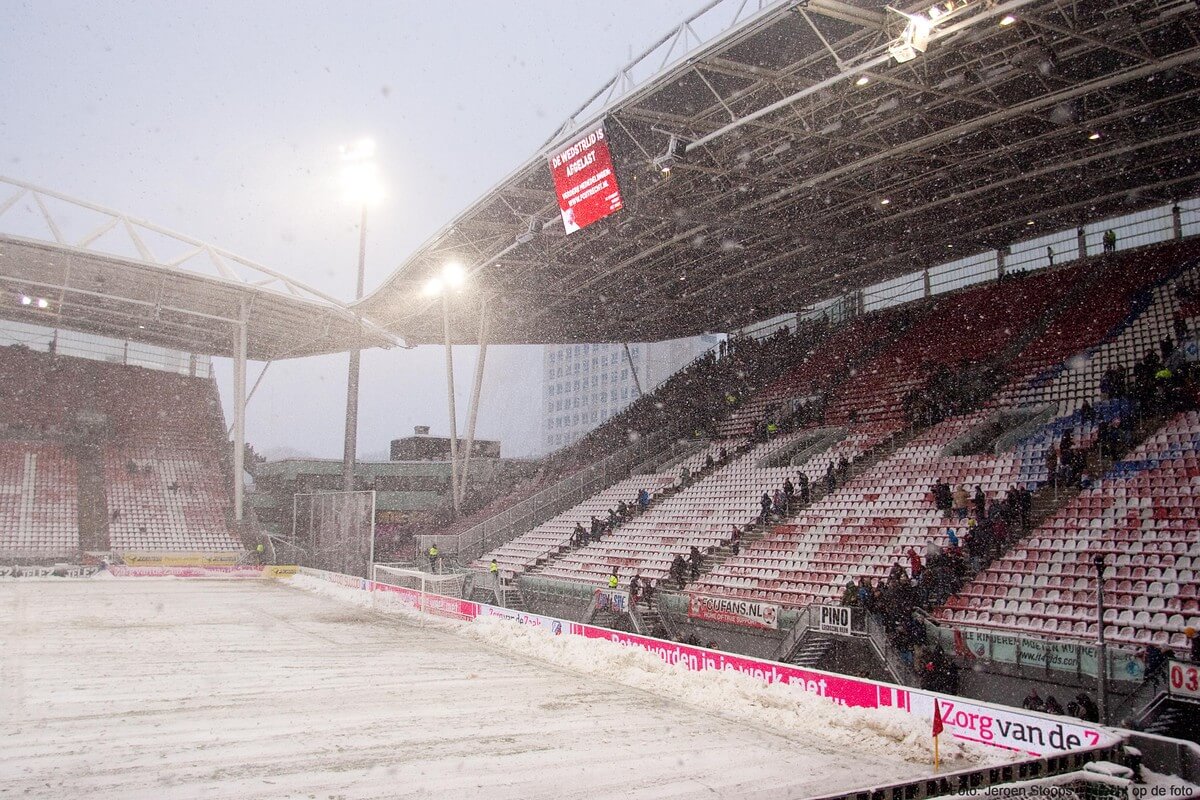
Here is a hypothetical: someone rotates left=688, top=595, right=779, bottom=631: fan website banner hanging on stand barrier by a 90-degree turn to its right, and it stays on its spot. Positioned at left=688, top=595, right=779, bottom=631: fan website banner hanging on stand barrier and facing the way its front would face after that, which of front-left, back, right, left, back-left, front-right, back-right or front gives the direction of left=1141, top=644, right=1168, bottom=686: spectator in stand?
back

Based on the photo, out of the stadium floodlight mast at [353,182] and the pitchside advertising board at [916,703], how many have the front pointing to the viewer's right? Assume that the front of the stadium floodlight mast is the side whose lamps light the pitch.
0

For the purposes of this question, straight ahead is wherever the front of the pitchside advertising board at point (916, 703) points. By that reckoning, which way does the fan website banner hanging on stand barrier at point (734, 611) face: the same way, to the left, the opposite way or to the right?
the same way

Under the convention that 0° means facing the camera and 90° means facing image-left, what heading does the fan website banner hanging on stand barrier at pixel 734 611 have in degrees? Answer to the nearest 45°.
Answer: approximately 45°

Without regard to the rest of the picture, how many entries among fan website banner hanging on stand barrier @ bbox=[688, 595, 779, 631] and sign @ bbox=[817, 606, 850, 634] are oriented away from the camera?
0

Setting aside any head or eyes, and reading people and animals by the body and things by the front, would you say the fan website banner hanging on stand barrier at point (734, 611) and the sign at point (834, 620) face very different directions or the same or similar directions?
same or similar directions

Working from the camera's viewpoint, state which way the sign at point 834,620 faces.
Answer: facing the viewer and to the left of the viewer

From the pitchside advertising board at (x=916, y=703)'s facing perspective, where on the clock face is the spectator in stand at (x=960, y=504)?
The spectator in stand is roughly at 5 o'clock from the pitchside advertising board.

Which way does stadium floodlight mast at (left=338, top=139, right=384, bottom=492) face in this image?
toward the camera

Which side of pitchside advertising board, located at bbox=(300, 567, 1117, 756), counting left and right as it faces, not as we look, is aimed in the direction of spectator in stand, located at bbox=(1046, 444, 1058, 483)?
back

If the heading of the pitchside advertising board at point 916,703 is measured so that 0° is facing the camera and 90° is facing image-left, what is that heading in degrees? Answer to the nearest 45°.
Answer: approximately 45°

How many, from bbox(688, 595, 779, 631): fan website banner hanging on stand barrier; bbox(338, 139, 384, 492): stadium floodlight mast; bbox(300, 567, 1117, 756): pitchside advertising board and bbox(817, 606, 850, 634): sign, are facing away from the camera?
0

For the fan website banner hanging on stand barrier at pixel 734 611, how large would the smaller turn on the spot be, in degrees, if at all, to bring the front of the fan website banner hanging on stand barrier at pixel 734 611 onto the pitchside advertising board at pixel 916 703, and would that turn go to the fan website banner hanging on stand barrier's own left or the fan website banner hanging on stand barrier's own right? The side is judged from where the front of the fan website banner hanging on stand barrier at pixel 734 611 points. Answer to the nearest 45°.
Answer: approximately 45° to the fan website banner hanging on stand barrier's own left

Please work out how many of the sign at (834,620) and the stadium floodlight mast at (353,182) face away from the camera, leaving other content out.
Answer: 0
